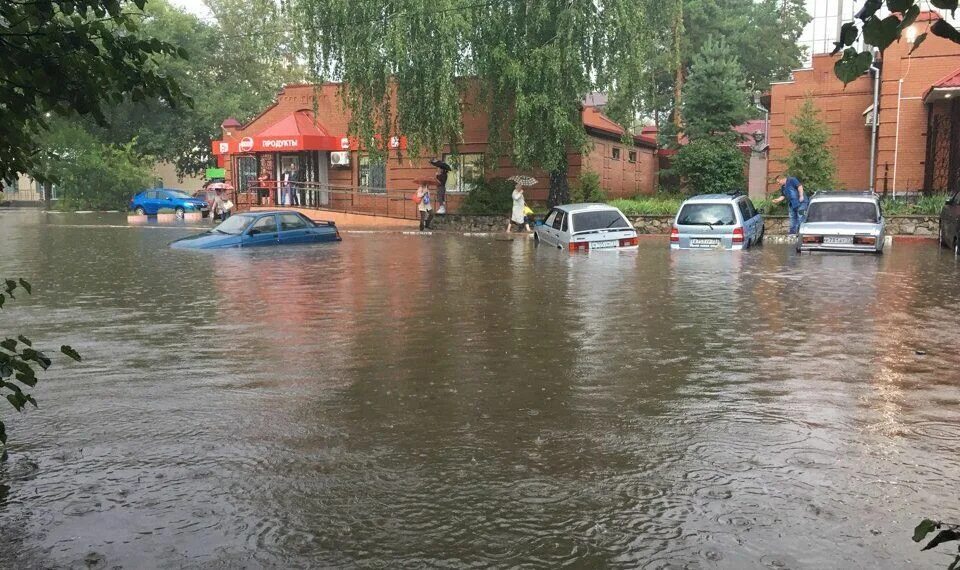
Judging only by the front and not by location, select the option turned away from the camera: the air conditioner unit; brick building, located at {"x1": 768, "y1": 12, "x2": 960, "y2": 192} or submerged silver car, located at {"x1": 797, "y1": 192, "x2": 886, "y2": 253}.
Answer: the submerged silver car

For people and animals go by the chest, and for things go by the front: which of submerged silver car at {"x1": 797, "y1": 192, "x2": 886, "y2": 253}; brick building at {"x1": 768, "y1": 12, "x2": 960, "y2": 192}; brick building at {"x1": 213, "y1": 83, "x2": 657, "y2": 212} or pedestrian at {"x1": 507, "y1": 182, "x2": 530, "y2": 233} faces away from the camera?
the submerged silver car

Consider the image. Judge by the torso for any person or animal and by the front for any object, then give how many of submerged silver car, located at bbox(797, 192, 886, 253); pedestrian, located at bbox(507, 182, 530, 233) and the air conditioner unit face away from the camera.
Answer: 1

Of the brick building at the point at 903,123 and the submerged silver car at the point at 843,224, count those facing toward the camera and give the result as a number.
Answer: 1

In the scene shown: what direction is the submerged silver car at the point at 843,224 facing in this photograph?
away from the camera

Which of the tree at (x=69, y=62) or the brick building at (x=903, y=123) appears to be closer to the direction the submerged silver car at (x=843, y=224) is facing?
the brick building

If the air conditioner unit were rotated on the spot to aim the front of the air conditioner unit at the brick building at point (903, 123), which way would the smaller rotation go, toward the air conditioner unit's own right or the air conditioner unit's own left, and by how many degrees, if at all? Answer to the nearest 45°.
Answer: approximately 45° to the air conditioner unit's own left

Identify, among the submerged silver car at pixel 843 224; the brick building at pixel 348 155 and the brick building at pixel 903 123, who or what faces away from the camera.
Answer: the submerged silver car

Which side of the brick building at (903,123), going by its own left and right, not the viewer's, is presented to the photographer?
front

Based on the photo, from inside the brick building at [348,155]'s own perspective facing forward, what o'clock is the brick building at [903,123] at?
the brick building at [903,123] is roughly at 10 o'clock from the brick building at [348,155].

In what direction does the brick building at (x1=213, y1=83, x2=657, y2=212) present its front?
toward the camera
